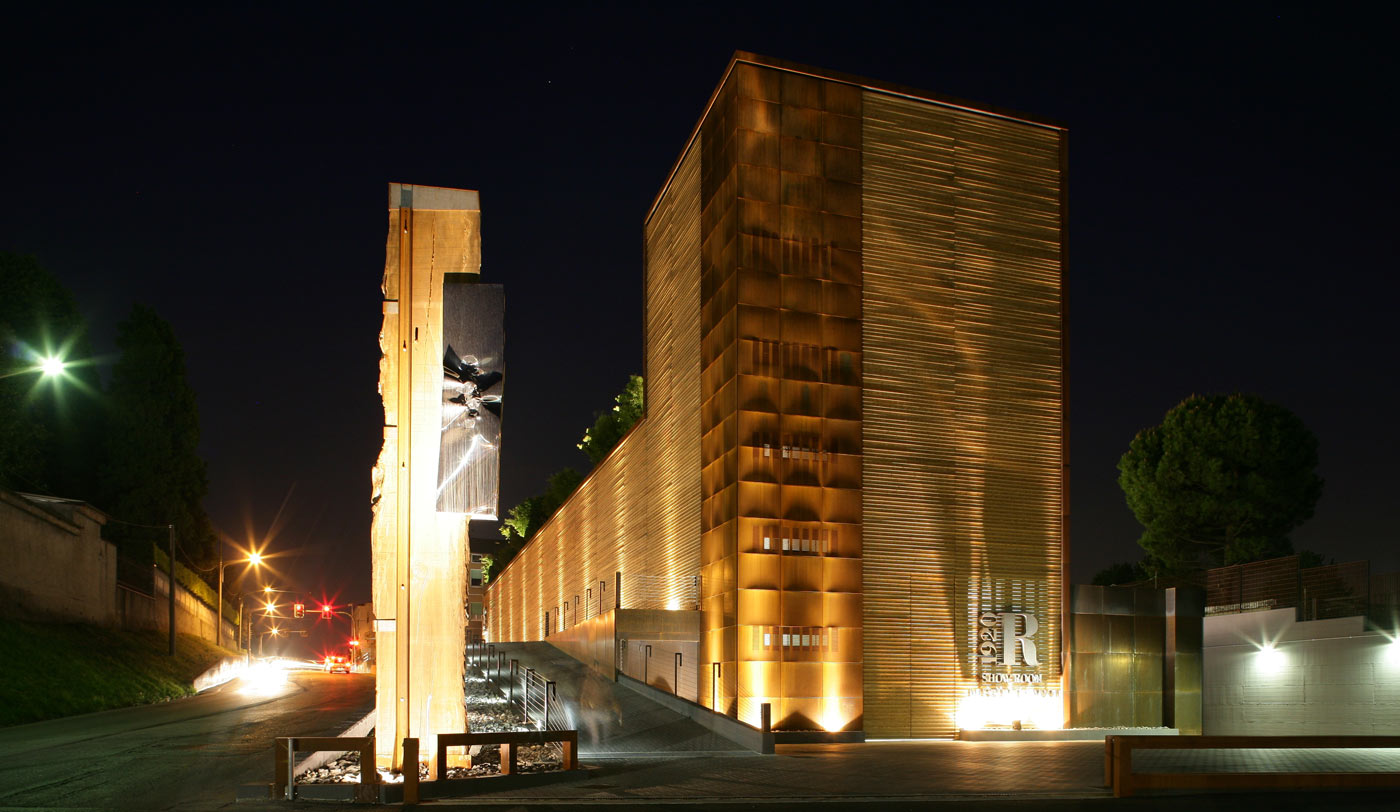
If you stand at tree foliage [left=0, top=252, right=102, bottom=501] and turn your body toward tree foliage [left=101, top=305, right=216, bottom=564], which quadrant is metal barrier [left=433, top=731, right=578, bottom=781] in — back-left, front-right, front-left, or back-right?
back-right

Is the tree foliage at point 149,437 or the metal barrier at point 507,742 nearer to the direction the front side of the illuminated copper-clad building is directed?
the metal barrier

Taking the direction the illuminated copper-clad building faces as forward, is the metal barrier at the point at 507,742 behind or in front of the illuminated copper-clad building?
in front

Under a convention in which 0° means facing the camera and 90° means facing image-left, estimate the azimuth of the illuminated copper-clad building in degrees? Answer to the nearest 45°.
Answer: approximately 0°

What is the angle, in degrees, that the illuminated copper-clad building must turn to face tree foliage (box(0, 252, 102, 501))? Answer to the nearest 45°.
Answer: approximately 135° to its right

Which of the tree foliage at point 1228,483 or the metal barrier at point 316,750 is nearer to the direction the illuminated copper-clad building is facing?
the metal barrier
